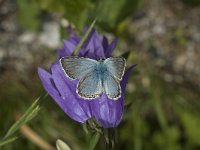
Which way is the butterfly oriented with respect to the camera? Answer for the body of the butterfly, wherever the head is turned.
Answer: away from the camera

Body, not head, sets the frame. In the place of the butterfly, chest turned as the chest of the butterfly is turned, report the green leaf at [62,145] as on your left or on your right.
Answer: on your left
